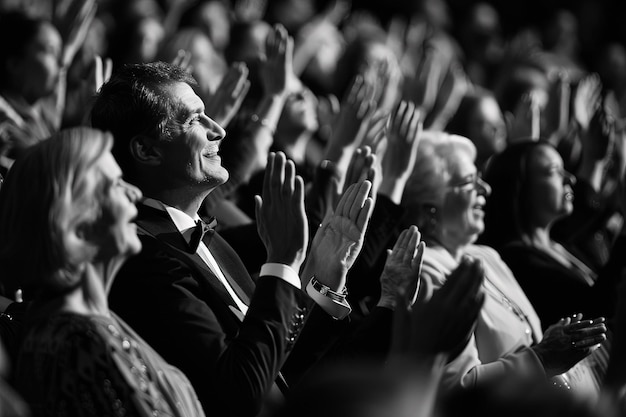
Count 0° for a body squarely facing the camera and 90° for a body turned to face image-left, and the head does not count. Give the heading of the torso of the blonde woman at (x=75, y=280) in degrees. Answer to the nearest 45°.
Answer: approximately 270°

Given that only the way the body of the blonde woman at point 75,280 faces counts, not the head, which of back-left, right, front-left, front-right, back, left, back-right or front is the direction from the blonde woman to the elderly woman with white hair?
front-left

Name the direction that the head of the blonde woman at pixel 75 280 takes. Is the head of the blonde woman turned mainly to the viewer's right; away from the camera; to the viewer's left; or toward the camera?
to the viewer's right

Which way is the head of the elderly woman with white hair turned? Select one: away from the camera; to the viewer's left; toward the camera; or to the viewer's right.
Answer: to the viewer's right

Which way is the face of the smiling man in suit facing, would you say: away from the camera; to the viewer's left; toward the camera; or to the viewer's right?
to the viewer's right
